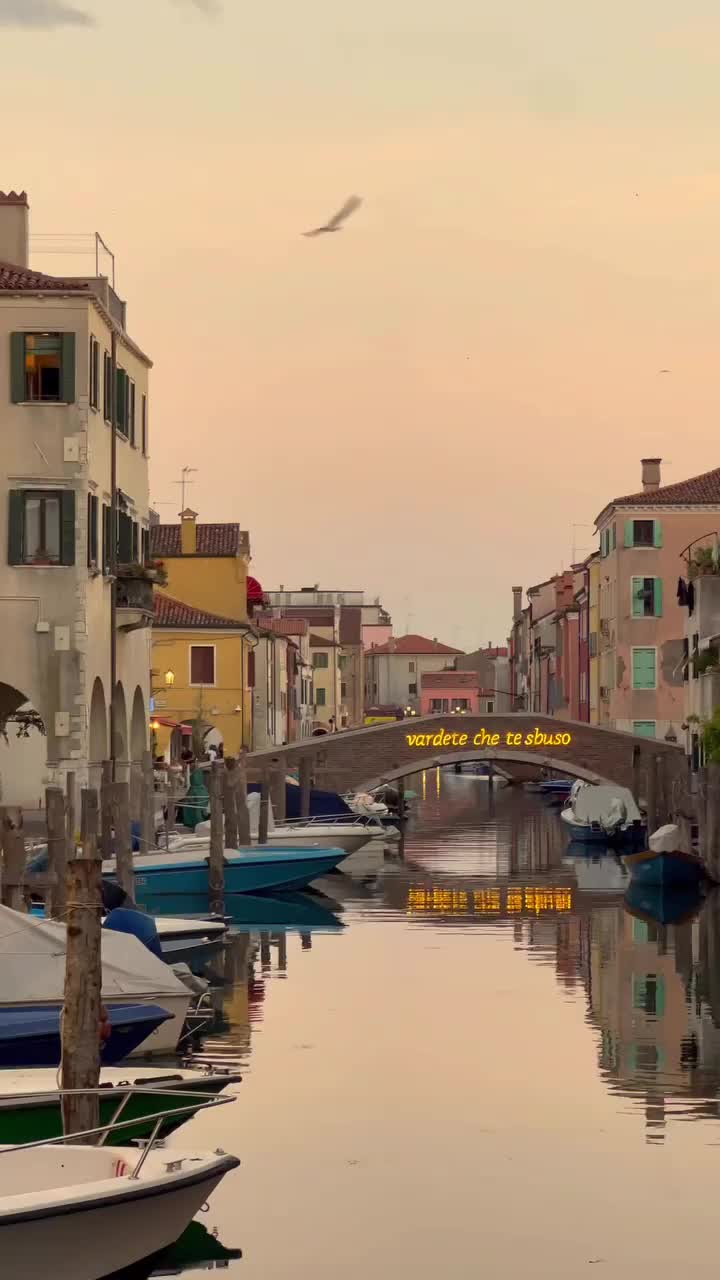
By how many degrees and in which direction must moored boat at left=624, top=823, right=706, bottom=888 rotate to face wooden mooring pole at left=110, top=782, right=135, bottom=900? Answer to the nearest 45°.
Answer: approximately 45° to its right

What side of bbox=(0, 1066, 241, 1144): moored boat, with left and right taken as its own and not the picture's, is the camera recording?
right

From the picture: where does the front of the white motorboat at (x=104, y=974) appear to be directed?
to the viewer's right

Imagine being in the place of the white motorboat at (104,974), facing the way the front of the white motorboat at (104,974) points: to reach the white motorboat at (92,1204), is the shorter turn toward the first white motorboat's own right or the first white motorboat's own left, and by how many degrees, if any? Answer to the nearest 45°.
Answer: approximately 90° to the first white motorboat's own right

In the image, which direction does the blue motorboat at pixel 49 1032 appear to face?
to the viewer's right

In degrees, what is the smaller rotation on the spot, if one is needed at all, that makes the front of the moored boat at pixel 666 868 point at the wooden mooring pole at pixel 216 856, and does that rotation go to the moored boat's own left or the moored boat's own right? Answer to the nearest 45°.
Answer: approximately 45° to the moored boat's own right

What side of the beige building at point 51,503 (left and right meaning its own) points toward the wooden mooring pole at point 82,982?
right

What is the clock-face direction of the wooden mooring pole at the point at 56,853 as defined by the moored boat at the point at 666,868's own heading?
The wooden mooring pole is roughly at 1 o'clock from the moored boat.

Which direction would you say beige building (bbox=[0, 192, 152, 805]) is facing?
to the viewer's right

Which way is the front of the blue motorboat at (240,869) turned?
to the viewer's right

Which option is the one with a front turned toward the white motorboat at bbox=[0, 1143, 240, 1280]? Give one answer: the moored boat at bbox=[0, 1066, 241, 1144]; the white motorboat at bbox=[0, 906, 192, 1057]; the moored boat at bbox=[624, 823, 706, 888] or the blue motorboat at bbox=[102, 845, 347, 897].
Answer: the moored boat at bbox=[624, 823, 706, 888]

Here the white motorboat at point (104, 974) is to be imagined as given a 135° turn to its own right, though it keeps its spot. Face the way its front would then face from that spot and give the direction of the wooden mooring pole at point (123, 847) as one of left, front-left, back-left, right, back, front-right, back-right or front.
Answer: back-right
